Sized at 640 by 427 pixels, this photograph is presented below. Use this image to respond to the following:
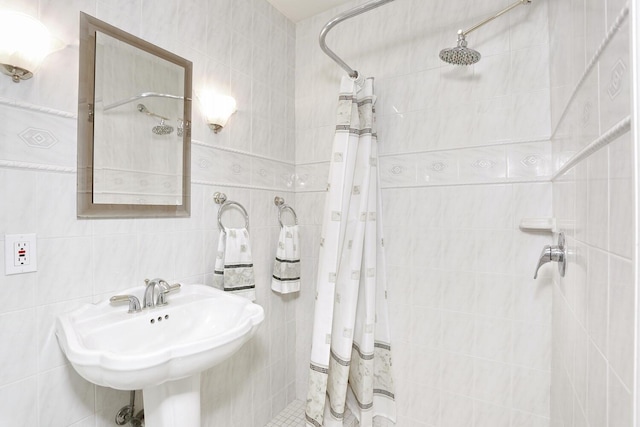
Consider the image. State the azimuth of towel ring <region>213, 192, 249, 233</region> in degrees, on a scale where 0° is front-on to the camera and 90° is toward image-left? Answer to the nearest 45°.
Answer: approximately 315°

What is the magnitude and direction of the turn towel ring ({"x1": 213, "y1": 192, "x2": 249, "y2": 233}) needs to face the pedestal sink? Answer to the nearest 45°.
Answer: approximately 45° to its right

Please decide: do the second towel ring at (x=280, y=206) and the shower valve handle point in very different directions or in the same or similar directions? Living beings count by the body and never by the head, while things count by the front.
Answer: very different directions

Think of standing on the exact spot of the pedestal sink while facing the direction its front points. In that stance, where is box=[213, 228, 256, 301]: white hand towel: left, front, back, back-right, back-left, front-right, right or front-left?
left

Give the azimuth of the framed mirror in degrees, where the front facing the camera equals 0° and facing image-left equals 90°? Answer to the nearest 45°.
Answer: approximately 315°

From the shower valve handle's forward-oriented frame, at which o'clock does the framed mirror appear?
The framed mirror is roughly at 11 o'clock from the shower valve handle.

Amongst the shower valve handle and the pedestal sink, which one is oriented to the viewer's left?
the shower valve handle

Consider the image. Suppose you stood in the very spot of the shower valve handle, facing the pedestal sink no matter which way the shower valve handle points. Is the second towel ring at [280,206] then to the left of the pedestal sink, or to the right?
right

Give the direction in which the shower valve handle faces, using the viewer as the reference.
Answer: facing to the left of the viewer
